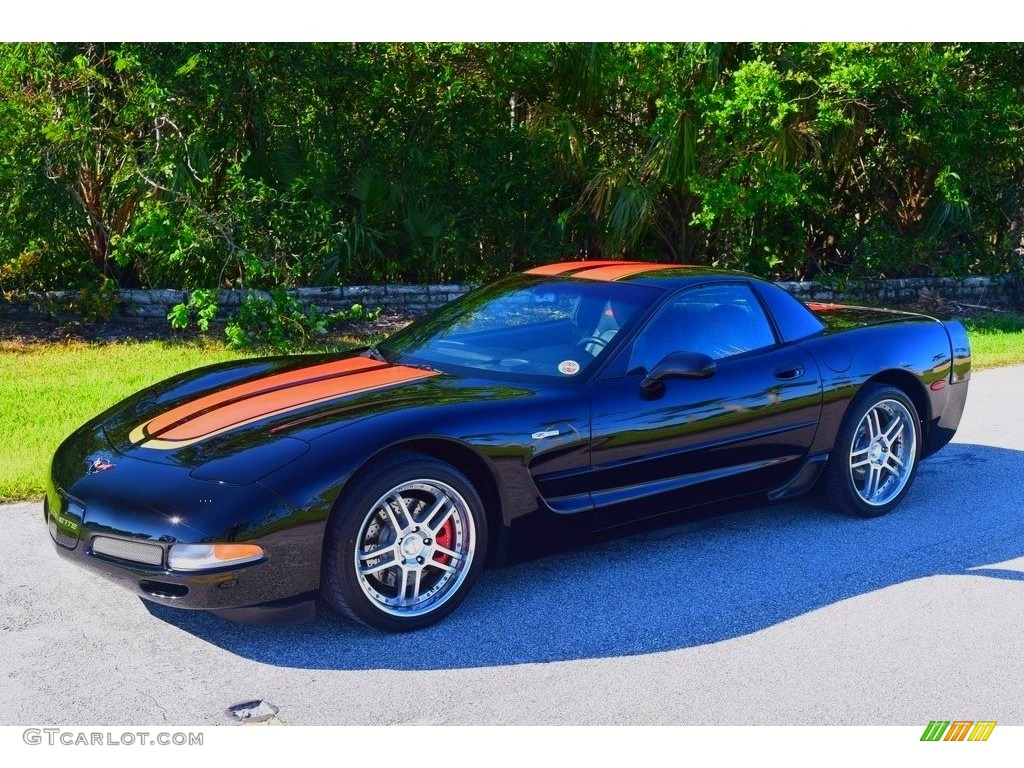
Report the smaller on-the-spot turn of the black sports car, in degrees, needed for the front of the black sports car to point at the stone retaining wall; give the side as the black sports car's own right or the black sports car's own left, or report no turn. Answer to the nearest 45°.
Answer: approximately 135° to the black sports car's own right
